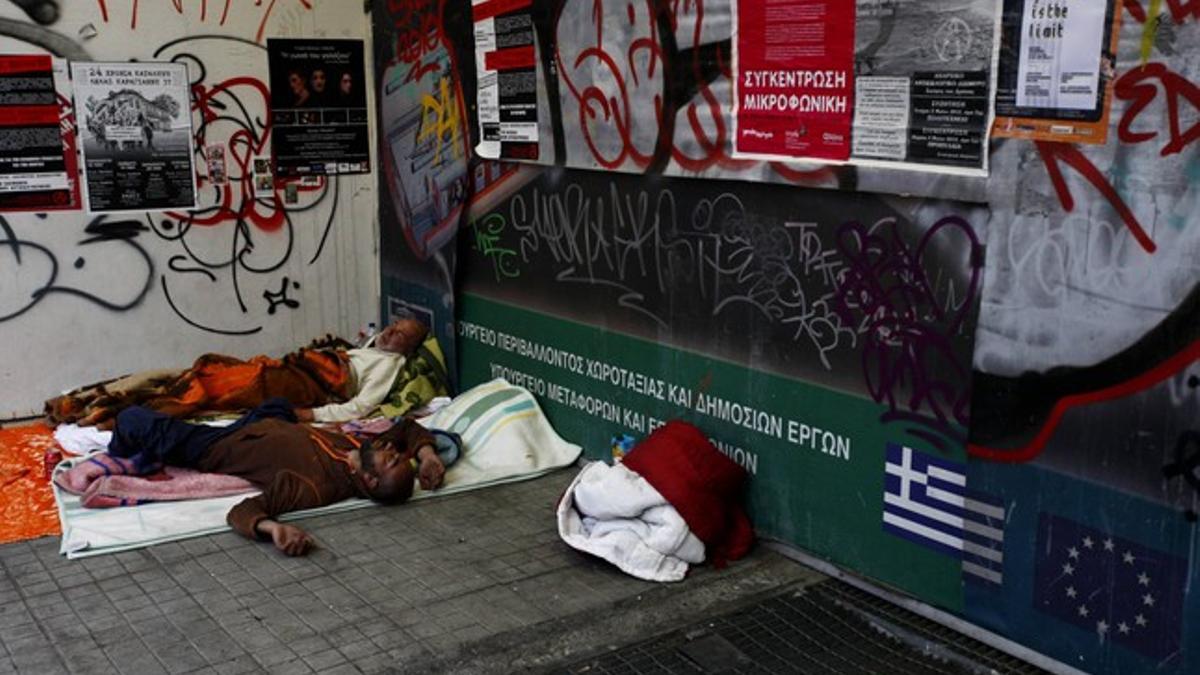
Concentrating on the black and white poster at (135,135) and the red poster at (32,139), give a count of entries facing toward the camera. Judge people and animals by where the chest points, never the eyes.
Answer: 2

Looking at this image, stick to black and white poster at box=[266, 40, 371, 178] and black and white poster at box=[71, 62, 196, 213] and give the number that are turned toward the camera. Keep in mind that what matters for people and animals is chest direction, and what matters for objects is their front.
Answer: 2

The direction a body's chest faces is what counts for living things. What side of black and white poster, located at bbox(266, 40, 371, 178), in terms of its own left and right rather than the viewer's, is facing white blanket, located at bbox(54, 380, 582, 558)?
front

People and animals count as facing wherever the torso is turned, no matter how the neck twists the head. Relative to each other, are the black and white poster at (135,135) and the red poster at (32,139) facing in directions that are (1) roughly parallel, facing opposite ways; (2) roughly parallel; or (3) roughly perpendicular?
roughly parallel

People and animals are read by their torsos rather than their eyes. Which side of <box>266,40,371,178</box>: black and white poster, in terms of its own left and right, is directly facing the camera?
front

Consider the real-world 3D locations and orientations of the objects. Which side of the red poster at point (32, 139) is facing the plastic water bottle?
left

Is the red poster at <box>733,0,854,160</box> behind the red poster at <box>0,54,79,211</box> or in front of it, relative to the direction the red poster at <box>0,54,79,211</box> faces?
in front

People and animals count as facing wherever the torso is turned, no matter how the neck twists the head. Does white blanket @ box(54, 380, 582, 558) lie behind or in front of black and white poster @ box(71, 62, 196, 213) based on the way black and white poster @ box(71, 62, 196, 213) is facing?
in front

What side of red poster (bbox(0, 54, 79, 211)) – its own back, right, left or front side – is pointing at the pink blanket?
front

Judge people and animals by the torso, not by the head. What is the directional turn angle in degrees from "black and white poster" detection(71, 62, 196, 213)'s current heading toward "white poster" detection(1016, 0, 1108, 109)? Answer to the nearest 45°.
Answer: approximately 45° to its left

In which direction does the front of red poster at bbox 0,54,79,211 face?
toward the camera
